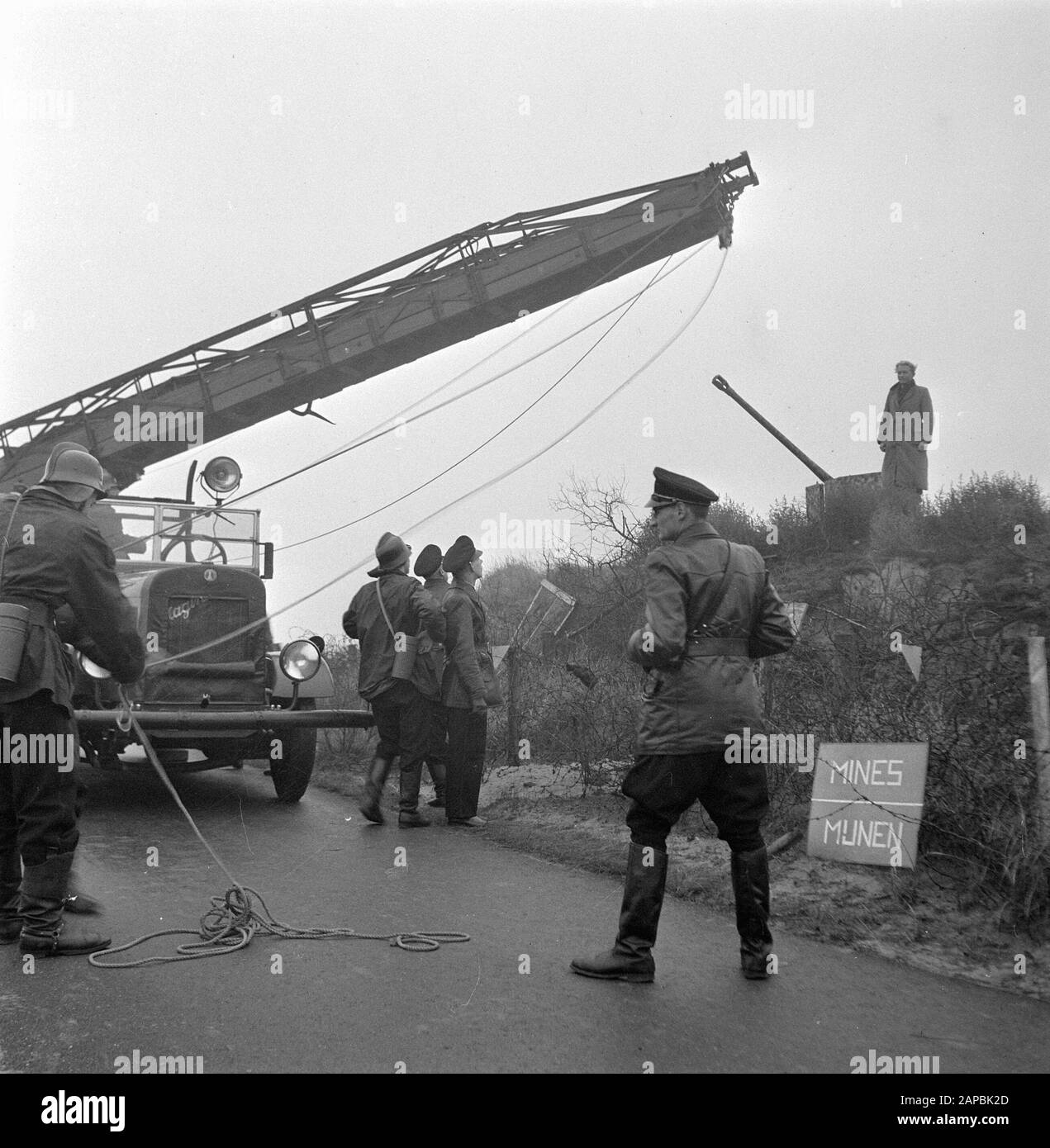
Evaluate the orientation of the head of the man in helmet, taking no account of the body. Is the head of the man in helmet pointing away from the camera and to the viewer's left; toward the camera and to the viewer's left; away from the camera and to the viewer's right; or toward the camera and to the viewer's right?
away from the camera and to the viewer's right

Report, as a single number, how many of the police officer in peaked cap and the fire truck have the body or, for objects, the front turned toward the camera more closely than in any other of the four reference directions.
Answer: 1

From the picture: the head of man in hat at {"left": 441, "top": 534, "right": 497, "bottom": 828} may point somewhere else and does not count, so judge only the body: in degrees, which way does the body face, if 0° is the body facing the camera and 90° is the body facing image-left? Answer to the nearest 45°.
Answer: approximately 270°

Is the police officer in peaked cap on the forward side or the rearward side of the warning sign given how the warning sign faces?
on the forward side

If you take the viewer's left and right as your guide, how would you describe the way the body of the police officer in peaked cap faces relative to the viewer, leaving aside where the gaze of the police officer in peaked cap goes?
facing away from the viewer and to the left of the viewer

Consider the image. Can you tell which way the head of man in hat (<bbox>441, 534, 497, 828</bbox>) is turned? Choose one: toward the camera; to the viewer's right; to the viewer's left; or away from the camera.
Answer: to the viewer's right

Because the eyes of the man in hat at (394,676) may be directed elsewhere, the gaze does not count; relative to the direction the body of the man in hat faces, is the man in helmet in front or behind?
behind

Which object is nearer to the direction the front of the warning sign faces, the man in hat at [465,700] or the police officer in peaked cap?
the police officer in peaked cap

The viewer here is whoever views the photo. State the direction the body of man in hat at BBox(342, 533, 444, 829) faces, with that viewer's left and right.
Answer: facing away from the viewer and to the right of the viewer

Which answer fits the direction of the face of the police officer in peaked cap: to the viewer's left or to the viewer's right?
to the viewer's left

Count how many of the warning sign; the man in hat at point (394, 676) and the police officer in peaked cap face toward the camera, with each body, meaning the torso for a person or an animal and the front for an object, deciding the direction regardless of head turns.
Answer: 1

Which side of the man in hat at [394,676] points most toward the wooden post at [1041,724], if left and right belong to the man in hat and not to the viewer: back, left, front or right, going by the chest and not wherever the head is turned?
right
